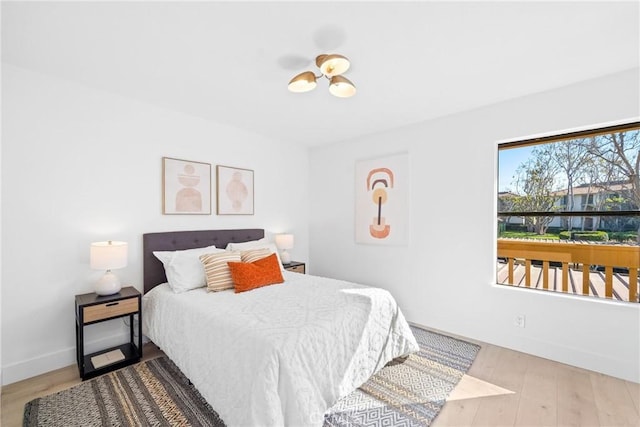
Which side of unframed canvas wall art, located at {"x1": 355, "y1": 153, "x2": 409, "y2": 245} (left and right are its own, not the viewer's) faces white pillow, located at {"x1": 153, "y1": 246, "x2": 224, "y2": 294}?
front

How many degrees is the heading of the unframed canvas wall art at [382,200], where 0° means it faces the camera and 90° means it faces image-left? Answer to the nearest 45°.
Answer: approximately 45°

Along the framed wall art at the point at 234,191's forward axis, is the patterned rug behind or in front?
in front

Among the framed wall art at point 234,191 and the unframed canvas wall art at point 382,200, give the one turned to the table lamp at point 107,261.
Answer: the unframed canvas wall art at point 382,200

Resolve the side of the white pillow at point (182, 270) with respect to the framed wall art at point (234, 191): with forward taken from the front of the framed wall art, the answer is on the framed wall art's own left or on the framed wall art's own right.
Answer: on the framed wall art's own right

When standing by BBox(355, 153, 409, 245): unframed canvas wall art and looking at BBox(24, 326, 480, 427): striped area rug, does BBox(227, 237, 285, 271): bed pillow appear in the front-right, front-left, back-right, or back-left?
front-right

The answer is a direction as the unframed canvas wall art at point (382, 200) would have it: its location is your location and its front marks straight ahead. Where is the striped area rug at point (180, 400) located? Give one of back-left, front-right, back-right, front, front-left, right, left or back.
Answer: front

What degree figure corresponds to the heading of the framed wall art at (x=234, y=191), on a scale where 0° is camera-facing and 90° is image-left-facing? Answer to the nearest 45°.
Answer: approximately 315°

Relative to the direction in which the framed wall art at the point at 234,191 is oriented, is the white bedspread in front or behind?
in front

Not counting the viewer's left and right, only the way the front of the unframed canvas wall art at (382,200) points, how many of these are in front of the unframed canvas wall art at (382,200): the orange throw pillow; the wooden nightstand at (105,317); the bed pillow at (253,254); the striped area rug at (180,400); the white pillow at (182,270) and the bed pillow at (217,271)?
6

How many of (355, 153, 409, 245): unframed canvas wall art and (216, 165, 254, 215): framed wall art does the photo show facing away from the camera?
0

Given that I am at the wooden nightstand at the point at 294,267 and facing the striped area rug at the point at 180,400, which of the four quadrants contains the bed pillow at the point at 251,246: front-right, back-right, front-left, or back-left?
front-right
